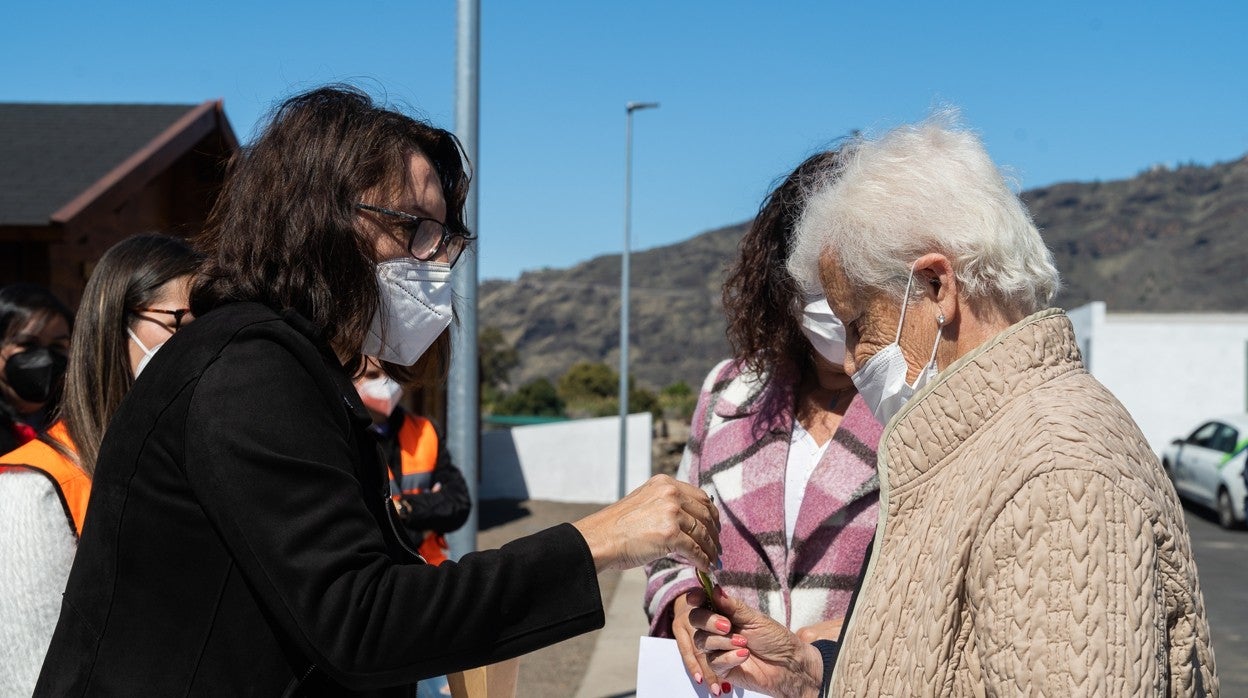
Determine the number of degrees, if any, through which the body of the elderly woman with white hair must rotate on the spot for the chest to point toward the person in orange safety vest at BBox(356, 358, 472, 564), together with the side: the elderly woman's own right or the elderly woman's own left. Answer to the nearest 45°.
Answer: approximately 45° to the elderly woman's own right

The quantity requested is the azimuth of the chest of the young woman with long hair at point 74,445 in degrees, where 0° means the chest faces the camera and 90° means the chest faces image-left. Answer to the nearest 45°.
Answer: approximately 270°

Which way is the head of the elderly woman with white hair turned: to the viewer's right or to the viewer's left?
to the viewer's left

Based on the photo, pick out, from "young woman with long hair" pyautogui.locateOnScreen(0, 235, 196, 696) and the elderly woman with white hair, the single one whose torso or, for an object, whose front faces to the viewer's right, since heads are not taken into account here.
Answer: the young woman with long hair

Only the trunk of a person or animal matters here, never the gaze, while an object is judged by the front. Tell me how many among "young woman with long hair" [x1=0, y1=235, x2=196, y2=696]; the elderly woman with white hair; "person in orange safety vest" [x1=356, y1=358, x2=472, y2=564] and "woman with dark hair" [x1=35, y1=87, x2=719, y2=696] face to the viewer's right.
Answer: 2

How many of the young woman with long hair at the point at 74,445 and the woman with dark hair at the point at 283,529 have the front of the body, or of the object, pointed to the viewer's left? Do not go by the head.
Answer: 0

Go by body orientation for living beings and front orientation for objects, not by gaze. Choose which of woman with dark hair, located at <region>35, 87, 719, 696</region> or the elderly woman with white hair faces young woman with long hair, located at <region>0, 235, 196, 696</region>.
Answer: the elderly woman with white hair

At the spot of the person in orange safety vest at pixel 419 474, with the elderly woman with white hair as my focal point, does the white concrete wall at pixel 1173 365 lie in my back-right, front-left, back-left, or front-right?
back-left

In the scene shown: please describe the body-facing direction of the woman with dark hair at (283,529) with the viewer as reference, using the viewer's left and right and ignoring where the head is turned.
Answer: facing to the right of the viewer

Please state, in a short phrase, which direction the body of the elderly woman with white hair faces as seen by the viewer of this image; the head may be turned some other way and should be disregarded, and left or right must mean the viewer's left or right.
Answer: facing to the left of the viewer

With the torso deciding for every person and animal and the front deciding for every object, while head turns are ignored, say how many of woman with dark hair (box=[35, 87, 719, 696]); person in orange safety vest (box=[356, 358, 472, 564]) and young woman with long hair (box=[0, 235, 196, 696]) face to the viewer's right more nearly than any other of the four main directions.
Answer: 2

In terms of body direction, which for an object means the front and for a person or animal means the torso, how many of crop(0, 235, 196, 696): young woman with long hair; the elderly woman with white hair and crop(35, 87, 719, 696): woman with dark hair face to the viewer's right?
2

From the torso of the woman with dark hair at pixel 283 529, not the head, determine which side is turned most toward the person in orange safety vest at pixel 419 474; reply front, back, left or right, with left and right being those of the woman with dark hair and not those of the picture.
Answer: left

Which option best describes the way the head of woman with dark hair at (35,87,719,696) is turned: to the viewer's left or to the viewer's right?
to the viewer's right

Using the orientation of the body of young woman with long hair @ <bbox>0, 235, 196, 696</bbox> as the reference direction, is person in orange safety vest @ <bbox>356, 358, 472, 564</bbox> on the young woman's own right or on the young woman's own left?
on the young woman's own left
